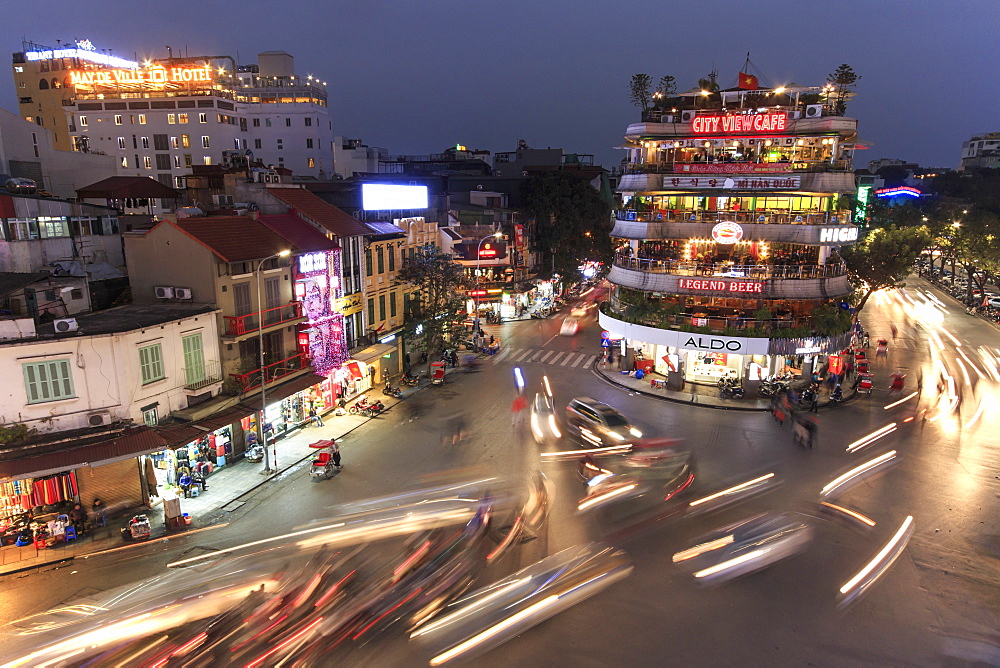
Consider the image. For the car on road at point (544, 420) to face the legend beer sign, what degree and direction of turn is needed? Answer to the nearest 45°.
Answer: approximately 135° to its left

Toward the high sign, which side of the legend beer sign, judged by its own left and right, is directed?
left

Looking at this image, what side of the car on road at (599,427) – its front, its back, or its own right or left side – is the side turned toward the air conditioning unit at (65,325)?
right

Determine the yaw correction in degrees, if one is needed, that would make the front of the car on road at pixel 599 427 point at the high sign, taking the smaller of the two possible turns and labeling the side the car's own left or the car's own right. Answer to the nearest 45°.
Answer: approximately 90° to the car's own left

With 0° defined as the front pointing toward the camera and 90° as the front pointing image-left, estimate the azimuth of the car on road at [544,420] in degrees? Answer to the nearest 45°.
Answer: approximately 0°

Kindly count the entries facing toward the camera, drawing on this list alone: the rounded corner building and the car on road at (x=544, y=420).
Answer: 2

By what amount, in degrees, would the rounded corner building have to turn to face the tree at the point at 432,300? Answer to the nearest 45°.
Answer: approximately 90° to its right
